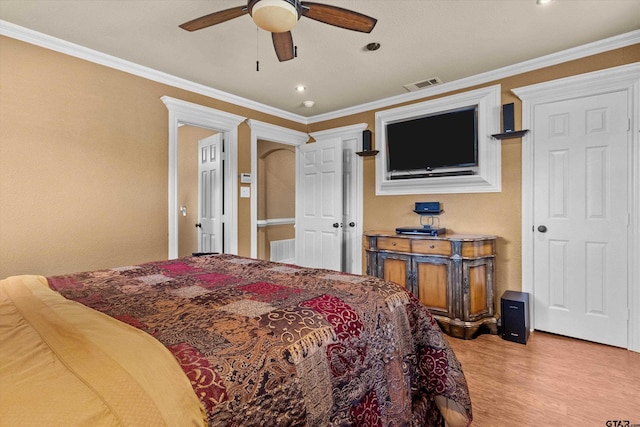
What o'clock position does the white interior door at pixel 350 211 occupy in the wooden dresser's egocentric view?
The white interior door is roughly at 3 o'clock from the wooden dresser.

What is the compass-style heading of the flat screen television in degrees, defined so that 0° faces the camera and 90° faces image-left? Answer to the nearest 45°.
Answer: approximately 45°

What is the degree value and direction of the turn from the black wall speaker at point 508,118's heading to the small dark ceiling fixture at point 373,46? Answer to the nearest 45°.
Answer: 0° — it already faces it

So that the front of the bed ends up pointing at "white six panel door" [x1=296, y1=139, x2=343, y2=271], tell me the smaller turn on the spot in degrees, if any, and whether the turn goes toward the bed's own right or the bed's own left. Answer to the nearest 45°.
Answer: approximately 45° to the bed's own left

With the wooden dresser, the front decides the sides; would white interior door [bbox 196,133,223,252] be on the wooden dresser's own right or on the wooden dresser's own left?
on the wooden dresser's own right

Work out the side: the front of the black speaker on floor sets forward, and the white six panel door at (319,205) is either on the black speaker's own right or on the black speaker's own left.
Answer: on the black speaker's own right

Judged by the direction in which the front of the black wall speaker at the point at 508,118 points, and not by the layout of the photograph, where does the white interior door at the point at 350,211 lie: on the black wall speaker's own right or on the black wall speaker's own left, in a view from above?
on the black wall speaker's own right

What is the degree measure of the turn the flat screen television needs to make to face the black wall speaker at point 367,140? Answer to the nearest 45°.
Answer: approximately 45° to its right

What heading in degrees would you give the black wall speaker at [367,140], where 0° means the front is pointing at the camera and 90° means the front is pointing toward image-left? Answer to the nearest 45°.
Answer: approximately 45°
